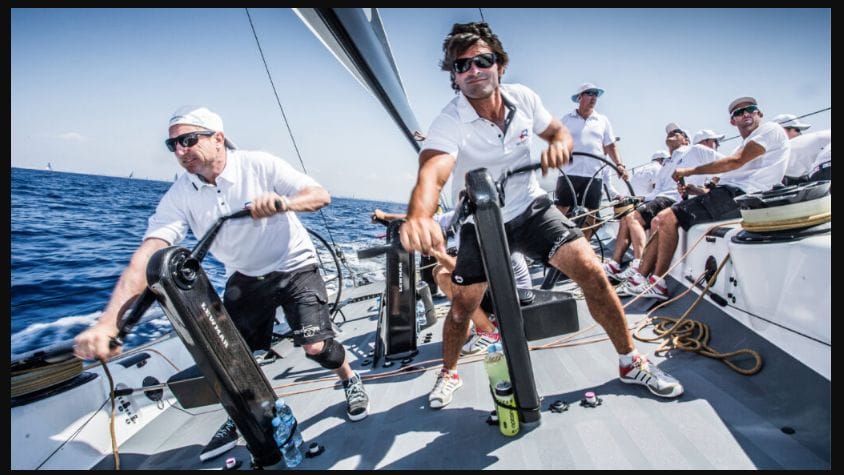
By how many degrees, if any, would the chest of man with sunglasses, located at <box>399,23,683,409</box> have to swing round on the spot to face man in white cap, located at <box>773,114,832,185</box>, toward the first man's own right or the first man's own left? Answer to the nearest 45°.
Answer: approximately 135° to the first man's own left

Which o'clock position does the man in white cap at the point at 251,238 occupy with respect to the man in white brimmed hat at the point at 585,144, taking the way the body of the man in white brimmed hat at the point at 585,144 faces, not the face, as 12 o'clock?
the man in white cap at the point at 251,238 is roughly at 1 o'clock from the man in white brimmed hat at the point at 585,144.

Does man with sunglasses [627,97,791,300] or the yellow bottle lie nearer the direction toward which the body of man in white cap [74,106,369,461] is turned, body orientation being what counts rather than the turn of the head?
the yellow bottle

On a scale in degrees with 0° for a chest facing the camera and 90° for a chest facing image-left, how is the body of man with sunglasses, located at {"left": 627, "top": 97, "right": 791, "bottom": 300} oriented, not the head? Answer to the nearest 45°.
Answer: approximately 90°

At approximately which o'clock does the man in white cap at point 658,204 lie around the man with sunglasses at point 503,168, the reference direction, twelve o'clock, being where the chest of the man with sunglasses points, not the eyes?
The man in white cap is roughly at 7 o'clock from the man with sunglasses.

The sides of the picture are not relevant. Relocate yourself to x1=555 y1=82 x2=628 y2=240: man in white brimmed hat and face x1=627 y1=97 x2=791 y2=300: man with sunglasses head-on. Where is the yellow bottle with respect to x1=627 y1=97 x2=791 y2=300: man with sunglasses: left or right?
right

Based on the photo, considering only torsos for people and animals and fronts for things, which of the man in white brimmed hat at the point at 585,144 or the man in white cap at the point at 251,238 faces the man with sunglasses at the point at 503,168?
the man in white brimmed hat at the point at 585,144

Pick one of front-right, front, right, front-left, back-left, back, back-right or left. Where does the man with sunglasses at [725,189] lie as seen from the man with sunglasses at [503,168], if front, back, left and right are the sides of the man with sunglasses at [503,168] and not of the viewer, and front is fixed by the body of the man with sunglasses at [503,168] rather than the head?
back-left

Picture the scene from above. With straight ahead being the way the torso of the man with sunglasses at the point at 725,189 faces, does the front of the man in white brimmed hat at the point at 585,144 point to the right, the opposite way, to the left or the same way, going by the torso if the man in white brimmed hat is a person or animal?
to the left
